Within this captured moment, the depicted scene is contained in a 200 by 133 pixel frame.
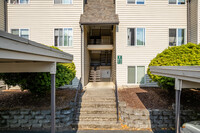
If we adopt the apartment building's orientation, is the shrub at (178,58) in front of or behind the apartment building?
in front

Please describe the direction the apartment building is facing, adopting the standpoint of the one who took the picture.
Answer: facing the viewer

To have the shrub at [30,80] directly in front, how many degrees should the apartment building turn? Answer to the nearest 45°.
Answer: approximately 45° to its right

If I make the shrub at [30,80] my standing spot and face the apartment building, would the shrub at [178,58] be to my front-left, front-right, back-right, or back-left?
front-right
